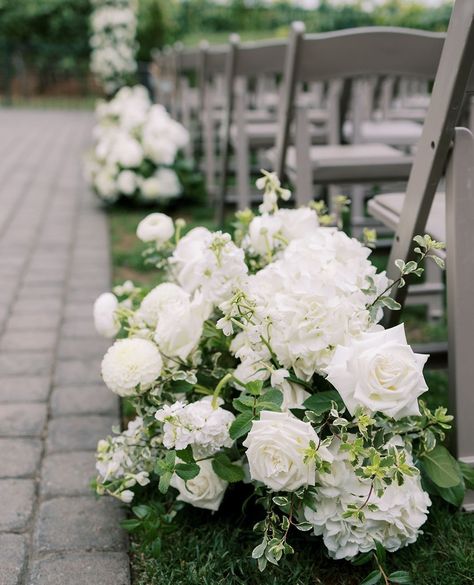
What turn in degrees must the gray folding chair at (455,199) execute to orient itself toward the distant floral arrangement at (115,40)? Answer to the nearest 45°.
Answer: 0° — it already faces it

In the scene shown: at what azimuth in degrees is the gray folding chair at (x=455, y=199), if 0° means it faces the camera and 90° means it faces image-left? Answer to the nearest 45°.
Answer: approximately 135°

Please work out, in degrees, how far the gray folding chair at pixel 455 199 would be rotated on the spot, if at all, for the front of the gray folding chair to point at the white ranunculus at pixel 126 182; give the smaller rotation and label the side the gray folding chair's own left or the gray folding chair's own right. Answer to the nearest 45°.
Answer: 0° — it already faces it

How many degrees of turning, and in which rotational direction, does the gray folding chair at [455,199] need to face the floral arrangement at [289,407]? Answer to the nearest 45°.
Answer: approximately 90° to its left
